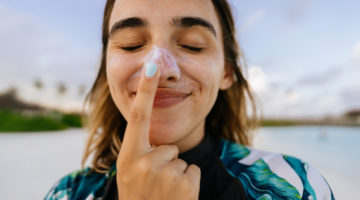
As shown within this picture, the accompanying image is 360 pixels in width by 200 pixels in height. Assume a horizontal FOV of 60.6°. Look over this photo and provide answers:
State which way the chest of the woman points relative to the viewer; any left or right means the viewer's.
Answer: facing the viewer

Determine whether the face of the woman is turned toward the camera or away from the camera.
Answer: toward the camera
